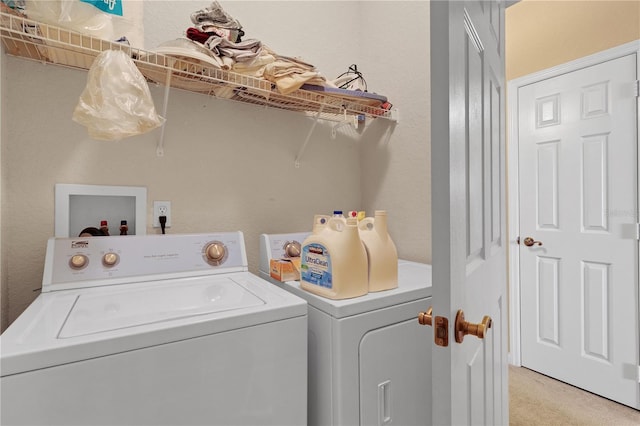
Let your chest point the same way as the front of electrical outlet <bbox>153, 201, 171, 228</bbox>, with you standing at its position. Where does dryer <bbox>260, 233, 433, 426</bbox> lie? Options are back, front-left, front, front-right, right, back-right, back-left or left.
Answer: front-left

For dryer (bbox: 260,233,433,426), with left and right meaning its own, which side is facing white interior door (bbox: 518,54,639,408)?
left

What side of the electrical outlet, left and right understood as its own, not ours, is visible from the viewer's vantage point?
front

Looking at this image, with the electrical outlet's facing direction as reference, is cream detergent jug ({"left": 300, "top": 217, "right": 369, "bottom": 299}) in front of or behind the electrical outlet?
in front

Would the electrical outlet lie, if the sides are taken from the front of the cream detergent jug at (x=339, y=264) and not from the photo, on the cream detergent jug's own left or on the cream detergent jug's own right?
on the cream detergent jug's own right

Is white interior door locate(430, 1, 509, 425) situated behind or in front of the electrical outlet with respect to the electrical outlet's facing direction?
in front

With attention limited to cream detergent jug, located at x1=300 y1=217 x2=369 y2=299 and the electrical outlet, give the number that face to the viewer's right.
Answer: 0

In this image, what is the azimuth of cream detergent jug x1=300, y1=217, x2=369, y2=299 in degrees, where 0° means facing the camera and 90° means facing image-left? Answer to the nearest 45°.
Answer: approximately 45°

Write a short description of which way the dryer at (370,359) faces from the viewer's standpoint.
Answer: facing the viewer and to the right of the viewer

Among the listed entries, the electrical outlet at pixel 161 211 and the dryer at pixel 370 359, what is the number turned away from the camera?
0

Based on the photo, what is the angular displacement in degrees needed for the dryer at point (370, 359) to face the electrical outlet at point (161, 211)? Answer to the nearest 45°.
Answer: approximately 135° to its right

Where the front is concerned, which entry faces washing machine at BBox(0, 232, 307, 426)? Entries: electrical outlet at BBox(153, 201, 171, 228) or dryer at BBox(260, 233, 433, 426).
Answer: the electrical outlet
